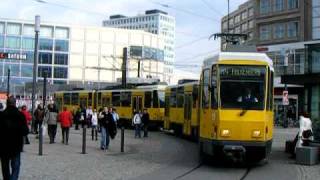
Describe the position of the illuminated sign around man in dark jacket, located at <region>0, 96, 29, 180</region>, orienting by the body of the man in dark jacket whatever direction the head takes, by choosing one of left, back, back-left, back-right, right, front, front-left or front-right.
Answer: front

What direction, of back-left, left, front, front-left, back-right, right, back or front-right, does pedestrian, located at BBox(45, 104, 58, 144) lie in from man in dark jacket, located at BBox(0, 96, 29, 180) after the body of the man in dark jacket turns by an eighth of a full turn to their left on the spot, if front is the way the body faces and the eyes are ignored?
front-right

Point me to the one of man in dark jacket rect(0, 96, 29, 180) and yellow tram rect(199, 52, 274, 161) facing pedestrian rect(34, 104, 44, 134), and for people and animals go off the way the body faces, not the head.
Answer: the man in dark jacket

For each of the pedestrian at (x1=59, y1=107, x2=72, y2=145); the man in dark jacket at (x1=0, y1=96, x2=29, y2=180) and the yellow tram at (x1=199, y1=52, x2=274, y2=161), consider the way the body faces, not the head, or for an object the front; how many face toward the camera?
1

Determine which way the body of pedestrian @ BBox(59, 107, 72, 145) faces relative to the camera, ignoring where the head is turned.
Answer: away from the camera

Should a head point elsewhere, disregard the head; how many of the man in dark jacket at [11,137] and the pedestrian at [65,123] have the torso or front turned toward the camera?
0

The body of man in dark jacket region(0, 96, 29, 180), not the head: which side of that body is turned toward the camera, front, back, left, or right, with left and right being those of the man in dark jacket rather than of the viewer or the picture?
back

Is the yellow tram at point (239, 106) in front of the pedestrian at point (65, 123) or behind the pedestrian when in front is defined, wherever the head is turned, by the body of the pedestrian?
behind

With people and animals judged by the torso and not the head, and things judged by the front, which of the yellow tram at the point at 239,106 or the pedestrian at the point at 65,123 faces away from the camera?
the pedestrian

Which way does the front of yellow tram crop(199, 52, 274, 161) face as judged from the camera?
facing the viewer

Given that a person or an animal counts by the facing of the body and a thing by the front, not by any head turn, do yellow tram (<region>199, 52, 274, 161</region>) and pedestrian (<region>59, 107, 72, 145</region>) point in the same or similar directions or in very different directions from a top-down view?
very different directions

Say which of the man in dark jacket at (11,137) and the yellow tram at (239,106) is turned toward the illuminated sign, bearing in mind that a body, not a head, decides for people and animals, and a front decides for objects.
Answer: the man in dark jacket
